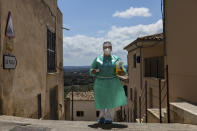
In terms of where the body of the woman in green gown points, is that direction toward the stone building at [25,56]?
no

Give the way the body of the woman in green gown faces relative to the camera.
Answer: toward the camera

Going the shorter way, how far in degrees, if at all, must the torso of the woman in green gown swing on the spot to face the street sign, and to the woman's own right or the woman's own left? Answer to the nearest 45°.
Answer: approximately 90° to the woman's own right

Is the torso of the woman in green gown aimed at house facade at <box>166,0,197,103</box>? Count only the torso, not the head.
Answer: no
